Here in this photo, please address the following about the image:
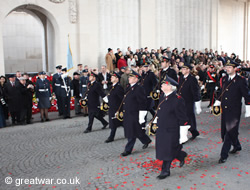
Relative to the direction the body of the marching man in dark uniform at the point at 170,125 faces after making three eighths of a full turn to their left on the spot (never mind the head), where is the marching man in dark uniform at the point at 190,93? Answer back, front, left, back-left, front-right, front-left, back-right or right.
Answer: left

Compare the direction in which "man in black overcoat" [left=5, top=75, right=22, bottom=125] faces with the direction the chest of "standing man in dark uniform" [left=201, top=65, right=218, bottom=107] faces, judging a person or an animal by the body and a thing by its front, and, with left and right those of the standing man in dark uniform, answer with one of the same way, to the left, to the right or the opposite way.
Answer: the same way

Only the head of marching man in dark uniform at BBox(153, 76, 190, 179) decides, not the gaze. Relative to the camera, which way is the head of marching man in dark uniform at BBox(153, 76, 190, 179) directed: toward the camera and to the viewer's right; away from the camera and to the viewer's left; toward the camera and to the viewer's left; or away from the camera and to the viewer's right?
toward the camera and to the viewer's left

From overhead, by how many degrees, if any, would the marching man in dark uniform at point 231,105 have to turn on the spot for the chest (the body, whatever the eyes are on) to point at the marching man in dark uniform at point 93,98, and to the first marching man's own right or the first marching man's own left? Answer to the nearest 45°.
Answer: approximately 90° to the first marching man's own right

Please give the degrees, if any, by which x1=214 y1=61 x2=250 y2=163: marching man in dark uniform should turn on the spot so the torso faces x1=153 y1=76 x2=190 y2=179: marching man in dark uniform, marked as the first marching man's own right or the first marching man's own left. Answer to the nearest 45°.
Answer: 0° — they already face them

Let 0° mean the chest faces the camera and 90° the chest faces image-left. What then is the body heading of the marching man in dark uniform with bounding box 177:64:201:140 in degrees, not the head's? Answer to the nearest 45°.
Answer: approximately 45°

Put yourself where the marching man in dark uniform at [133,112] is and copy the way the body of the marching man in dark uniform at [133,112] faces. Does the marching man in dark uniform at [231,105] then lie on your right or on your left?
on your left

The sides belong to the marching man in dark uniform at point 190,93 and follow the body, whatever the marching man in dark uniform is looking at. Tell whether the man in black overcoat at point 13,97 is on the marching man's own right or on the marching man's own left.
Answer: on the marching man's own right
